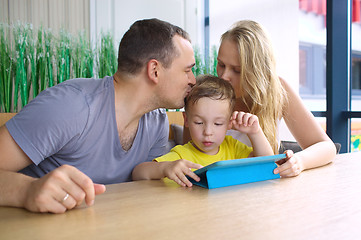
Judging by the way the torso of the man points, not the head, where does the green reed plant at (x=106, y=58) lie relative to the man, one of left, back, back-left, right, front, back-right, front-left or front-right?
back-left

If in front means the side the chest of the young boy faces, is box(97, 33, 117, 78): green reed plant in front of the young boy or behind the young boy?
behind

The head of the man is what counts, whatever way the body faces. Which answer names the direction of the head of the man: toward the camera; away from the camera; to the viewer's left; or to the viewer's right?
to the viewer's right

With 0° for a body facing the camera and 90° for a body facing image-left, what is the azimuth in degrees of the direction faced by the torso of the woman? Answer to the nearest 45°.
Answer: approximately 45°

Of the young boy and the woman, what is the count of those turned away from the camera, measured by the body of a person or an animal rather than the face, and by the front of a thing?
0

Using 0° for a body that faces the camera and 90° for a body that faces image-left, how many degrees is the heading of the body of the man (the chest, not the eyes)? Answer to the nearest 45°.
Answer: approximately 315°

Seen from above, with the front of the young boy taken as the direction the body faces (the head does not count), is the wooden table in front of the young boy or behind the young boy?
in front
